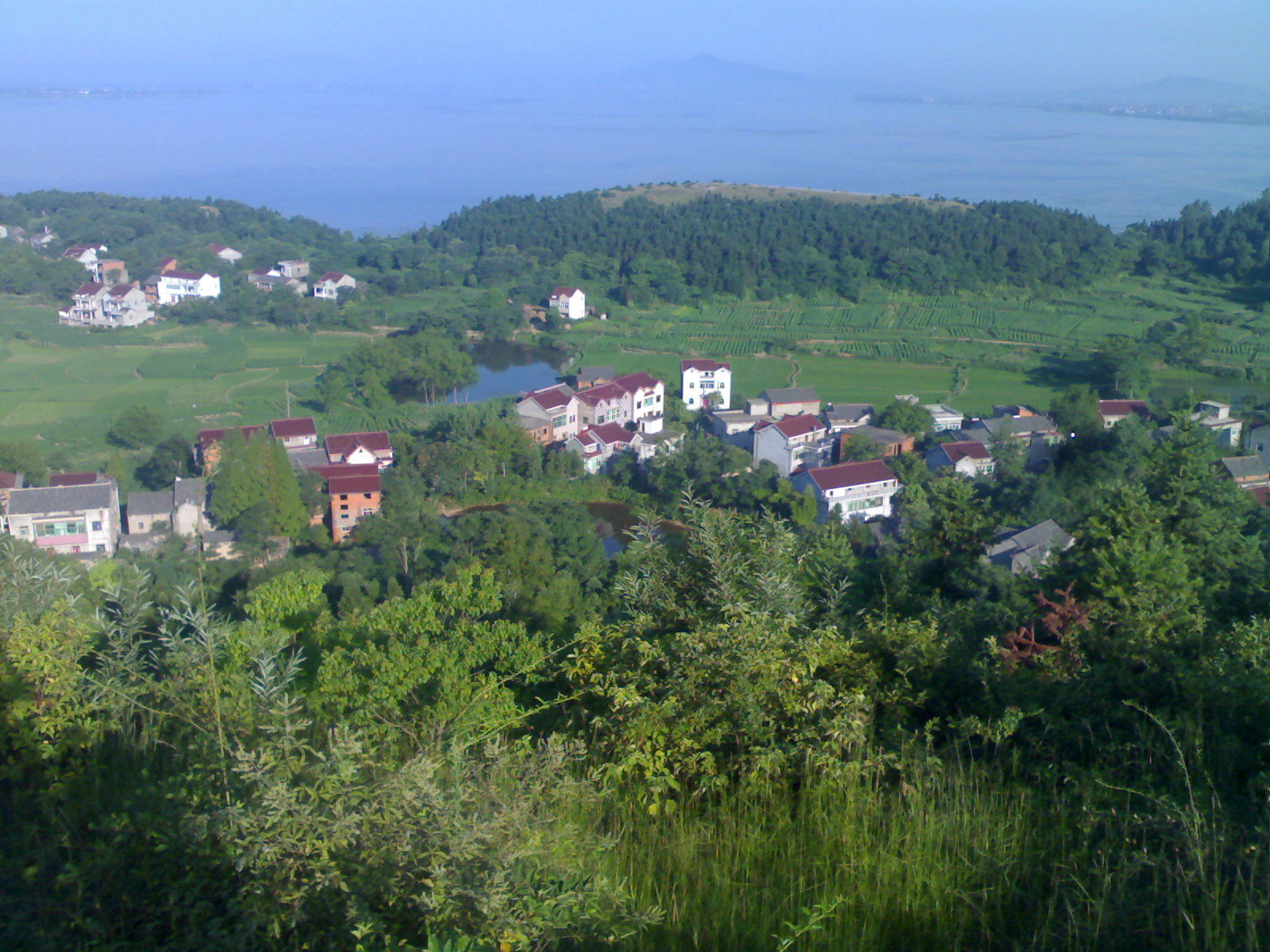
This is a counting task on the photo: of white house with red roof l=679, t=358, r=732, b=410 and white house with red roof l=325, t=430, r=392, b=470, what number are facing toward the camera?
2

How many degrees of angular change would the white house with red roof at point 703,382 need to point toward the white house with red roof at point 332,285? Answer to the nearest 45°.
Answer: approximately 135° to its right

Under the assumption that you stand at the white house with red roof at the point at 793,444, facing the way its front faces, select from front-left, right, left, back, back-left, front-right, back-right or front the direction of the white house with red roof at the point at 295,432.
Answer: back-right

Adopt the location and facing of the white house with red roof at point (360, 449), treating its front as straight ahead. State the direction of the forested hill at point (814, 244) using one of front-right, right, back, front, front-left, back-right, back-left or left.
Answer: back-left

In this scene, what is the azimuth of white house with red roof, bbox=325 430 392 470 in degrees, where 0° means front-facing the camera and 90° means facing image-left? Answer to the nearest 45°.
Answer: approximately 0°

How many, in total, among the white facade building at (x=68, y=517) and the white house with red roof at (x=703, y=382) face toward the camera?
2
